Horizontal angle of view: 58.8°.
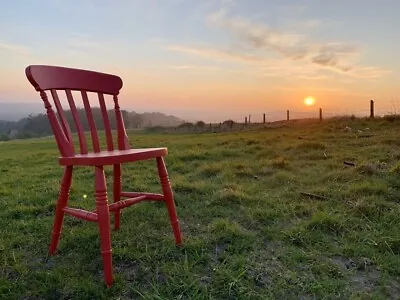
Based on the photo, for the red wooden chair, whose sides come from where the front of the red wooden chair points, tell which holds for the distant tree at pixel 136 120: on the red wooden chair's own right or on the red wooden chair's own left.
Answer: on the red wooden chair's own left

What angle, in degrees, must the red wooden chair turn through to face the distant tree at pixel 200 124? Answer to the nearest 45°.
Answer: approximately 135° to its left

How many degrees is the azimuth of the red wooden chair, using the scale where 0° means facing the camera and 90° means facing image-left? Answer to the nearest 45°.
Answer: approximately 315°

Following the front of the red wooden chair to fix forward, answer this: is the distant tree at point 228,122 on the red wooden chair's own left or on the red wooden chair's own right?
on the red wooden chair's own left
